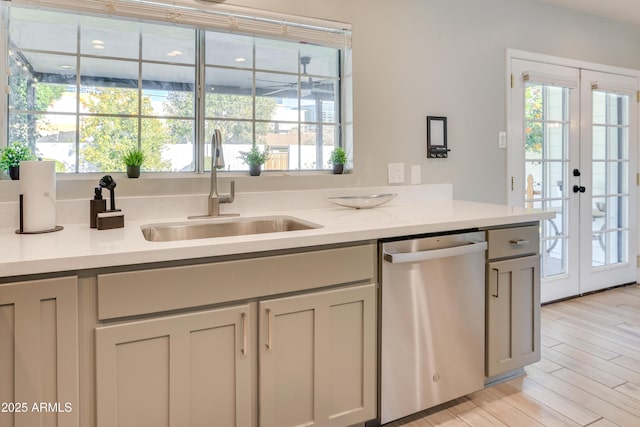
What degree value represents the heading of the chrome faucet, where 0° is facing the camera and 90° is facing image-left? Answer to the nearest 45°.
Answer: approximately 0°

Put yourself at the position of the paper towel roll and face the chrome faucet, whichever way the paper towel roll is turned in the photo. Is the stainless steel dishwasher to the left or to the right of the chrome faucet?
right

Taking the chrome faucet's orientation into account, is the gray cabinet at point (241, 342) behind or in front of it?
in front

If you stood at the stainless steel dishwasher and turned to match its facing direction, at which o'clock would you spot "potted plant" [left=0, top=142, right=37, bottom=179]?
The potted plant is roughly at 4 o'clock from the stainless steel dishwasher.

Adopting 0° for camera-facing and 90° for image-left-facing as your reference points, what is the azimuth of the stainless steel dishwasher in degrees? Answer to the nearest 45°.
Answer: approximately 315°

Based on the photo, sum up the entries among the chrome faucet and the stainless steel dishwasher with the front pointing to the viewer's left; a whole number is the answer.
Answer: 0
